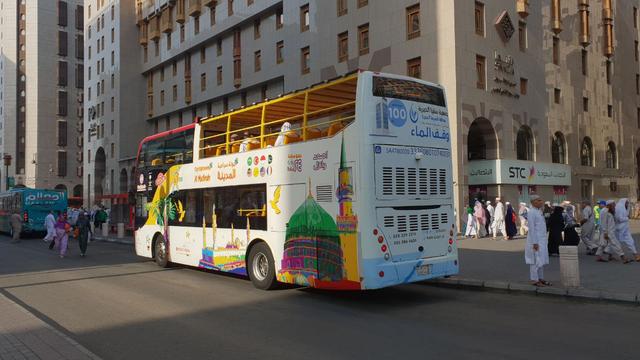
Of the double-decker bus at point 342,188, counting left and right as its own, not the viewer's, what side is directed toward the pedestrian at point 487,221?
right

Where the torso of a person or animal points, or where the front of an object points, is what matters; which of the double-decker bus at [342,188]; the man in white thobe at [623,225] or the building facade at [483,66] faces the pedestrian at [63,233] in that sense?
the double-decker bus

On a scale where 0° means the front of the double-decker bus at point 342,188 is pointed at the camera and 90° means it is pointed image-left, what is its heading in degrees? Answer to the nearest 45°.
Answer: approximately 135°

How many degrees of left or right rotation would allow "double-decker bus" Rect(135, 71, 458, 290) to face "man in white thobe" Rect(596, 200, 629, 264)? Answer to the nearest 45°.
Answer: approximately 90° to its right

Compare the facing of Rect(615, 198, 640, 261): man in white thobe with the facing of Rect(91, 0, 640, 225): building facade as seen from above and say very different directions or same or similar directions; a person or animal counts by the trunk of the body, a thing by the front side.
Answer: same or similar directions

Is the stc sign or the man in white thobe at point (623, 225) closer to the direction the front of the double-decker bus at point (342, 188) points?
the stc sign
